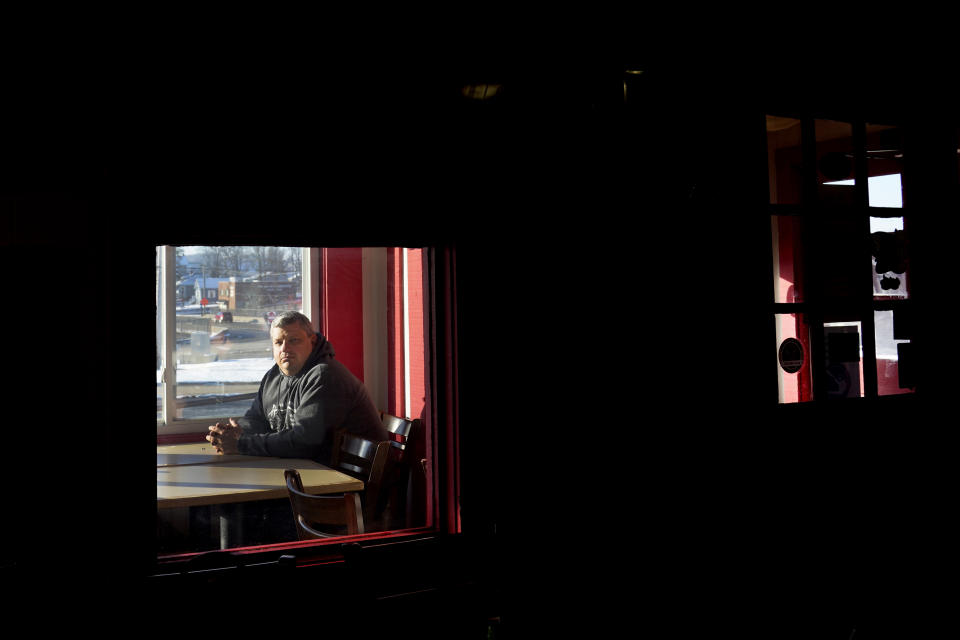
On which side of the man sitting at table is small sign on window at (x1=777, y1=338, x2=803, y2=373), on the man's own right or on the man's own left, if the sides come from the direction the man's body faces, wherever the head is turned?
on the man's own left

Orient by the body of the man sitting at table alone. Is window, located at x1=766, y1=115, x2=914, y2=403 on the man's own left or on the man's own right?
on the man's own left

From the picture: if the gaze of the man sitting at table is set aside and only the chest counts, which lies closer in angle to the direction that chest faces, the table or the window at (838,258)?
the table

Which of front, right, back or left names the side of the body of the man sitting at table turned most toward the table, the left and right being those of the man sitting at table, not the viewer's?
front

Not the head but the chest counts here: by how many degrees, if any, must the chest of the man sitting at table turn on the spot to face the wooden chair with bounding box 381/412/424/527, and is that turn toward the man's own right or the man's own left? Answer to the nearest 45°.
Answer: approximately 90° to the man's own left

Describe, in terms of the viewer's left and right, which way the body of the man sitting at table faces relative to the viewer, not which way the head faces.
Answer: facing the viewer and to the left of the viewer
